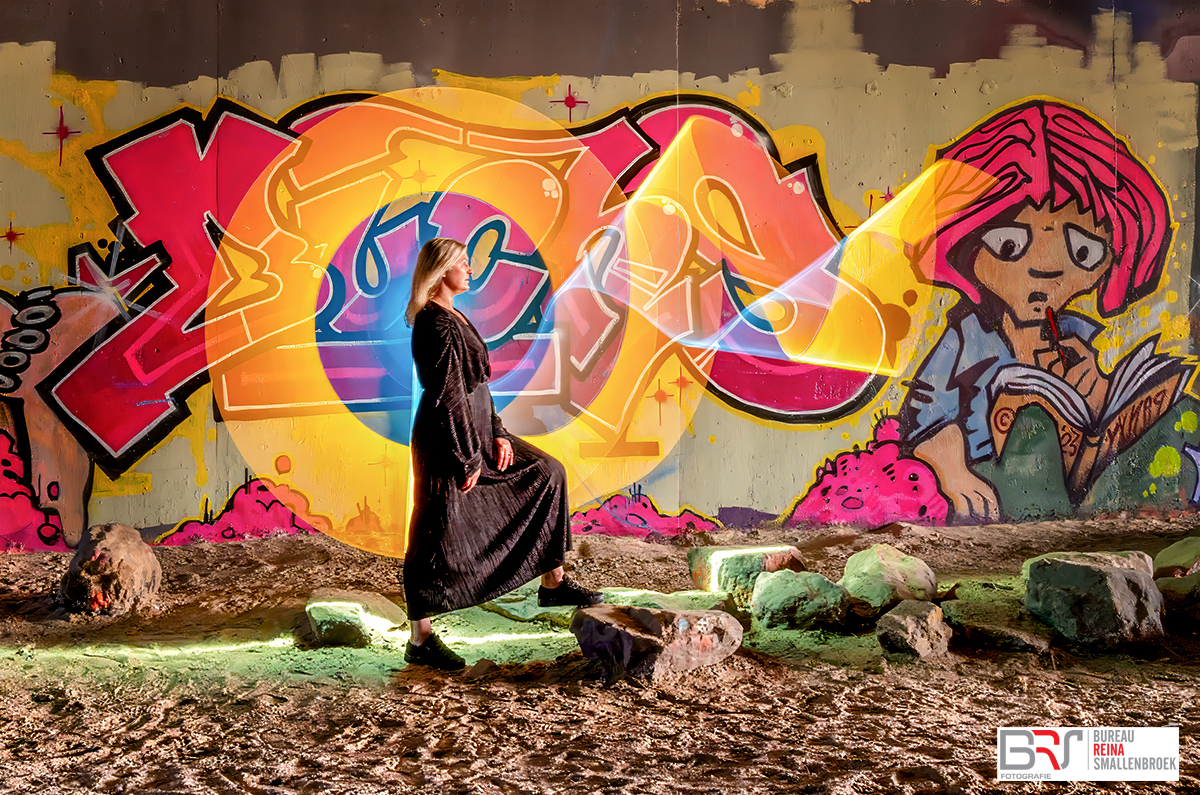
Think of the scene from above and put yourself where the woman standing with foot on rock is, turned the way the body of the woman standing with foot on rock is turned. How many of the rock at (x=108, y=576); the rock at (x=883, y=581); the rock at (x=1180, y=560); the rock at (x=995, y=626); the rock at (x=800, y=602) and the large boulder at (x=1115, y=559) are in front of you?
5

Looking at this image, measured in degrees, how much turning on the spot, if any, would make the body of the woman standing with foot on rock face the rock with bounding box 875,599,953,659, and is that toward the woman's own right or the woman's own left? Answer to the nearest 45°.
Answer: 0° — they already face it

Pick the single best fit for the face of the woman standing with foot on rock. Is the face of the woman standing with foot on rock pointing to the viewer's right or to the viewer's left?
to the viewer's right

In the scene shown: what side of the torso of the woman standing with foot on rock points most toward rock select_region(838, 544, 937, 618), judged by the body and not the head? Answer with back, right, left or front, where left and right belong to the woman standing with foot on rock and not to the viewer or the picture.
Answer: front

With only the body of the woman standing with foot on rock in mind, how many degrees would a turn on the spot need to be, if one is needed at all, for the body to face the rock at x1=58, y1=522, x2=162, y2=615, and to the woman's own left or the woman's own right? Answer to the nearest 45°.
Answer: approximately 135° to the woman's own left

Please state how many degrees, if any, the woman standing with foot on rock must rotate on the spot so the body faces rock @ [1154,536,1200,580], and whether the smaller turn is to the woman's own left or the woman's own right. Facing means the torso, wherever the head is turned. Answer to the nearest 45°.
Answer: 0° — they already face it

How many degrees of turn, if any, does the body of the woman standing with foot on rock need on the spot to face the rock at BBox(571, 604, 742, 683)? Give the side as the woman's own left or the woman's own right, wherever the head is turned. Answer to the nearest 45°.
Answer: approximately 45° to the woman's own right

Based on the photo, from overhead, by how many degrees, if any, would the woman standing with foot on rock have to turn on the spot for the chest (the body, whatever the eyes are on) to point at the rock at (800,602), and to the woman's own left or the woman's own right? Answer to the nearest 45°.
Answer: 0° — they already face it

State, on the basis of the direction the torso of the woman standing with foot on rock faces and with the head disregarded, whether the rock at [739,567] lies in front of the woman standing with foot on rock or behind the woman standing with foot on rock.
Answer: in front

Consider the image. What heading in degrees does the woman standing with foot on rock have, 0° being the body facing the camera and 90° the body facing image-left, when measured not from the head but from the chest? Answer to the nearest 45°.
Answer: approximately 270°

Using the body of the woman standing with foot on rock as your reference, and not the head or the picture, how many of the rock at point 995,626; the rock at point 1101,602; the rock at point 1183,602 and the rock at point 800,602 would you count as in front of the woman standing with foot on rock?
4

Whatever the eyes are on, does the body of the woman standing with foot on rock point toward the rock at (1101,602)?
yes

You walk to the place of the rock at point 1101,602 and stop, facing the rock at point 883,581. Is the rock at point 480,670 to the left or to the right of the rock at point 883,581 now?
left

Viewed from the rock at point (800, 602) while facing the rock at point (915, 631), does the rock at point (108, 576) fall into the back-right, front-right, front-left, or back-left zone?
back-right
